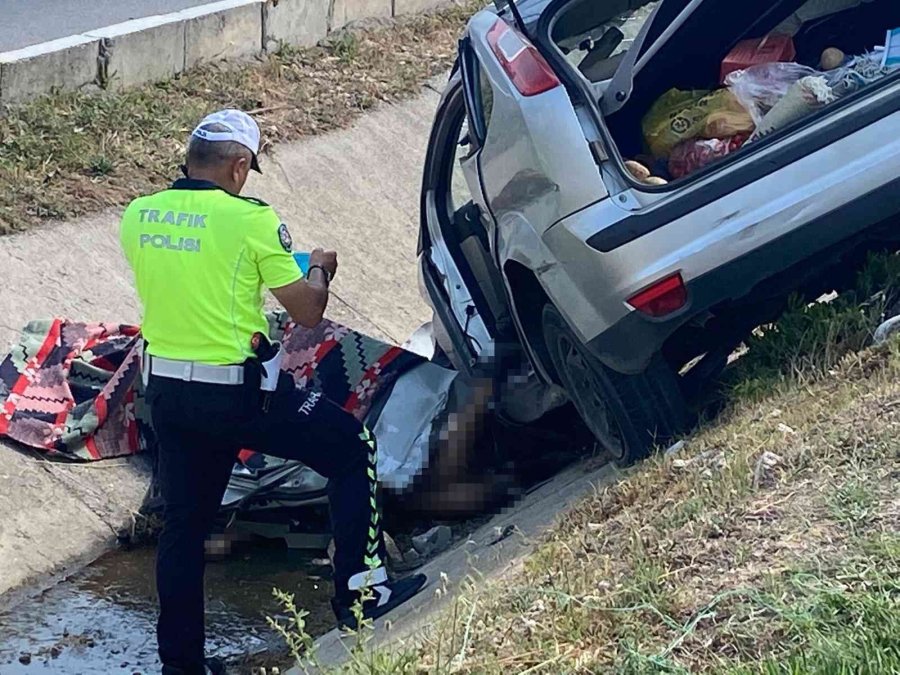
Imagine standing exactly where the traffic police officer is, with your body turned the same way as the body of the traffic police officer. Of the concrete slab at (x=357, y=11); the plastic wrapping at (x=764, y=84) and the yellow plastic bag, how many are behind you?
0

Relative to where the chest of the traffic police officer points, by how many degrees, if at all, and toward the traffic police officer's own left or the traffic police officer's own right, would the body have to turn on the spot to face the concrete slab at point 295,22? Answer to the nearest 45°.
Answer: approximately 45° to the traffic police officer's own left

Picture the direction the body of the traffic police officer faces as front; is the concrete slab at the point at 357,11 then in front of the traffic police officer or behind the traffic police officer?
in front

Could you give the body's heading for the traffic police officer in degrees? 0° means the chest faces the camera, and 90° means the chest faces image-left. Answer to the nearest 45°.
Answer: approximately 225°

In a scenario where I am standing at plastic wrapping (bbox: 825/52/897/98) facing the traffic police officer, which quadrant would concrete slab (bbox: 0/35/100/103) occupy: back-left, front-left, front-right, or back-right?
front-right

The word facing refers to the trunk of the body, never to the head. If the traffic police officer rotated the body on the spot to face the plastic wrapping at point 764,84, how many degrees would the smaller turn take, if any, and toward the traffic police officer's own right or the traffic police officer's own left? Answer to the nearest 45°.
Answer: approximately 45° to the traffic police officer's own right

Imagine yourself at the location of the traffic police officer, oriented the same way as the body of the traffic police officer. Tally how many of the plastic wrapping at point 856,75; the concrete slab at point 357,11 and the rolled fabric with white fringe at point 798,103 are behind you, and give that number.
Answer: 0

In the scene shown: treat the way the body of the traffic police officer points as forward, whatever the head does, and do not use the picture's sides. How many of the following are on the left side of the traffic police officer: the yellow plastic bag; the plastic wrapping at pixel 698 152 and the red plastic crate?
0

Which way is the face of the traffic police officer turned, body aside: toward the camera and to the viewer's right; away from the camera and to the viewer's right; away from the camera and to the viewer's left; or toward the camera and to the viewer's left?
away from the camera and to the viewer's right

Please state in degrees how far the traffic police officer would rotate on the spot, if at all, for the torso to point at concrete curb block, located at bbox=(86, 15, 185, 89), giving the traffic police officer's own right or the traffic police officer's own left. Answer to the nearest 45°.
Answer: approximately 45° to the traffic police officer's own left

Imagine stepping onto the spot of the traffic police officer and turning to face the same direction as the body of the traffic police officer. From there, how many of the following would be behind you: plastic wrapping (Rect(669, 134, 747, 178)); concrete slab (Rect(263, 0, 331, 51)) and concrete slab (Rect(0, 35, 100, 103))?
0

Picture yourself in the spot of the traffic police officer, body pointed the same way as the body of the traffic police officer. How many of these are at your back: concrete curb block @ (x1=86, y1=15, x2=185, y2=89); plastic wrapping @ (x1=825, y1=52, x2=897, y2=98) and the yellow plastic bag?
0

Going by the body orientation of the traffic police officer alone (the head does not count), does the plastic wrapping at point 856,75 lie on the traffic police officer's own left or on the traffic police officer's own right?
on the traffic police officer's own right

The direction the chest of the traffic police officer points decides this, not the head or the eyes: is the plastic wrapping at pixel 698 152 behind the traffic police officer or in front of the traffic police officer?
in front
